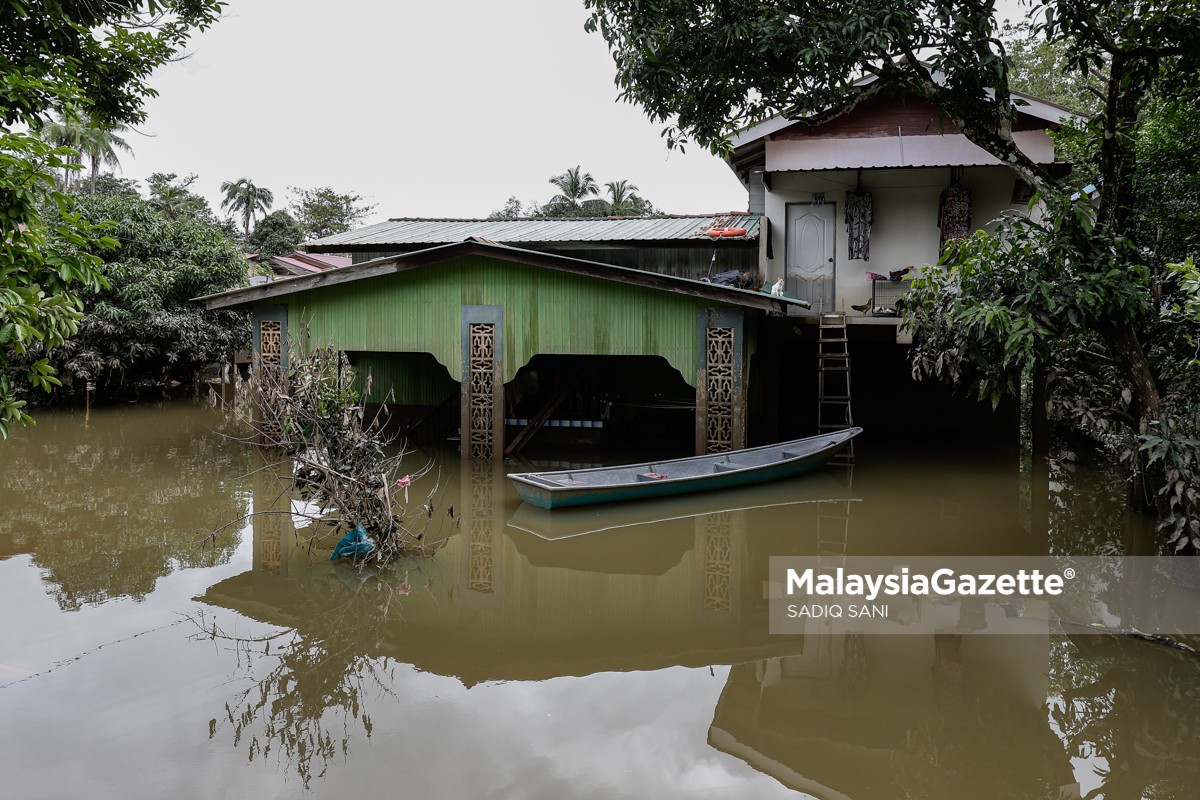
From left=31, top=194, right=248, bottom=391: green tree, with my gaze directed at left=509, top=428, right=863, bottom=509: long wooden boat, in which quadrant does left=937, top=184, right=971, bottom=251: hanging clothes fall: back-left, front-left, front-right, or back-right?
front-left

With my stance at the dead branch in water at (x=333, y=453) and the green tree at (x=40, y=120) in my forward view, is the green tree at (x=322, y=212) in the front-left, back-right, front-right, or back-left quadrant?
back-right

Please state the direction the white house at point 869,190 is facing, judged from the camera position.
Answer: facing the viewer

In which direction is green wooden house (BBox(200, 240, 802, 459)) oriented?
toward the camera

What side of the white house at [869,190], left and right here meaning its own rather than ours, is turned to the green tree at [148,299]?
right

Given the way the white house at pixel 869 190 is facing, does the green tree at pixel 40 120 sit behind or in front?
in front

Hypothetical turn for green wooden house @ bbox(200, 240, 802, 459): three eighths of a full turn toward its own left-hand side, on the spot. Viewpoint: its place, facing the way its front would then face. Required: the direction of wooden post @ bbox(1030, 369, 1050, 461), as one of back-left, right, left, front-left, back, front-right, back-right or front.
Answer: front-right

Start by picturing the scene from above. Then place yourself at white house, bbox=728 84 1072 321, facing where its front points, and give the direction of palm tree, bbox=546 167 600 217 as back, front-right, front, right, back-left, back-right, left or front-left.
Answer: back-right

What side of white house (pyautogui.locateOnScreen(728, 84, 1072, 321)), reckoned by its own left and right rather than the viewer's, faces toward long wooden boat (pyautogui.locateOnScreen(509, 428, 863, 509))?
front

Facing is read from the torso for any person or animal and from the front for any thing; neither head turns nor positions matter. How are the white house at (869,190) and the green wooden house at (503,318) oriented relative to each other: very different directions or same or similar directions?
same or similar directions

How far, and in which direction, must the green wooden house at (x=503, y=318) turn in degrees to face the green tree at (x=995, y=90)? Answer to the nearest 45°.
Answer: approximately 45° to its left

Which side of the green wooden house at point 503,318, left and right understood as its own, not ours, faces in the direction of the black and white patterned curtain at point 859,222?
left

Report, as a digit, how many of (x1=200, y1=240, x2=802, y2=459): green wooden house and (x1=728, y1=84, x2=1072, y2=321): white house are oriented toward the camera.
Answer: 2

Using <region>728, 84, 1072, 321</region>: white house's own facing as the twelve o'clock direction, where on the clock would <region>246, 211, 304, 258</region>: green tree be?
The green tree is roughly at 4 o'clock from the white house.

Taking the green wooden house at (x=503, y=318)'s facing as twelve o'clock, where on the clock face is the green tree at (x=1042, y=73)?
The green tree is roughly at 8 o'clock from the green wooden house.

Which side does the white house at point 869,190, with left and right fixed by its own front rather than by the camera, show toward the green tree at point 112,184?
right

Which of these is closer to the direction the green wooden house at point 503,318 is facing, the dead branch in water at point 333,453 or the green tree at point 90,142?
the dead branch in water

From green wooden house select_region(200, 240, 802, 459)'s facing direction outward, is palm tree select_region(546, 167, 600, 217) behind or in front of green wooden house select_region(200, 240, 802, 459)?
behind

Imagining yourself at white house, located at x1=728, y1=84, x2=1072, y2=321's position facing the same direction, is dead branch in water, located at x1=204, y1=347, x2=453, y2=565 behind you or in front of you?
in front
